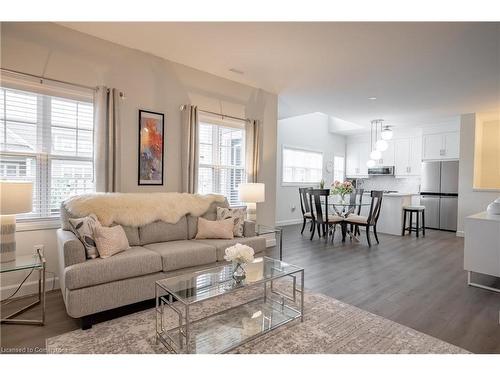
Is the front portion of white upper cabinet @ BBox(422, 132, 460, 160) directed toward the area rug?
yes

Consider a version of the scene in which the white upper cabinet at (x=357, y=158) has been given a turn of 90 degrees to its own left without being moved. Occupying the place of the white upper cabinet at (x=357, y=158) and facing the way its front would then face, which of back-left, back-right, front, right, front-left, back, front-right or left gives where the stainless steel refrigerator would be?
front-right

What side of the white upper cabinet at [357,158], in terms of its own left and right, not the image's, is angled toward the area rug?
front

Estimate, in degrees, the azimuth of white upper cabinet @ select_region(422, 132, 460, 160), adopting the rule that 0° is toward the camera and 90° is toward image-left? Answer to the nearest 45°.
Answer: approximately 0°

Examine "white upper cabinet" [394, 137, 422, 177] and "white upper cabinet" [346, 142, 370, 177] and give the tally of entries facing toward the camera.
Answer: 2

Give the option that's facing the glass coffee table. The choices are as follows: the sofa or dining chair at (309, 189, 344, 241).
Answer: the sofa

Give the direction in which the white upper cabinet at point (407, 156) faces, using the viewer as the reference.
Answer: facing the viewer

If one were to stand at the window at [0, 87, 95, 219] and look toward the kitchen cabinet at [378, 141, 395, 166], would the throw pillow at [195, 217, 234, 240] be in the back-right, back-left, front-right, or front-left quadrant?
front-right

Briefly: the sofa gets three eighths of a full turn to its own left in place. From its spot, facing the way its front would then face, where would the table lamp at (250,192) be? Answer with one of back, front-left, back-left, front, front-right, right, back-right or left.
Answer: front-right

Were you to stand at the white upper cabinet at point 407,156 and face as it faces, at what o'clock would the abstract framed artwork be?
The abstract framed artwork is roughly at 1 o'clock from the white upper cabinet.

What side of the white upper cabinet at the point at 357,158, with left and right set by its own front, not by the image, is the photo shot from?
front

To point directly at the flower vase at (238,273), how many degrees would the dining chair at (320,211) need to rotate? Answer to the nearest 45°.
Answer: approximately 135° to its right

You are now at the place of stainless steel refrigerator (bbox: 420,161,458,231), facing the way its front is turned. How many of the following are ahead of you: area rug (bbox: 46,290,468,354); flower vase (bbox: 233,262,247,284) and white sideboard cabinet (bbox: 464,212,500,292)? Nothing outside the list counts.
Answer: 3

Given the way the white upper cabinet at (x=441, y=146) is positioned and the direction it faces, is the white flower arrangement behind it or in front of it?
in front

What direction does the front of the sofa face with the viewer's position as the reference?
facing the viewer and to the right of the viewer

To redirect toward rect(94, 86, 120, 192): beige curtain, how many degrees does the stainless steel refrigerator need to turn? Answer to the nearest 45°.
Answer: approximately 45° to its right

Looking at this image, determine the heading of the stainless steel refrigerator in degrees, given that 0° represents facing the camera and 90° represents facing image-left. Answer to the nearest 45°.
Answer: approximately 0°

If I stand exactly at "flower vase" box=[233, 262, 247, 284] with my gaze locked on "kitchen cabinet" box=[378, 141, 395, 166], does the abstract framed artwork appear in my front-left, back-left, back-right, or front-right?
front-left
